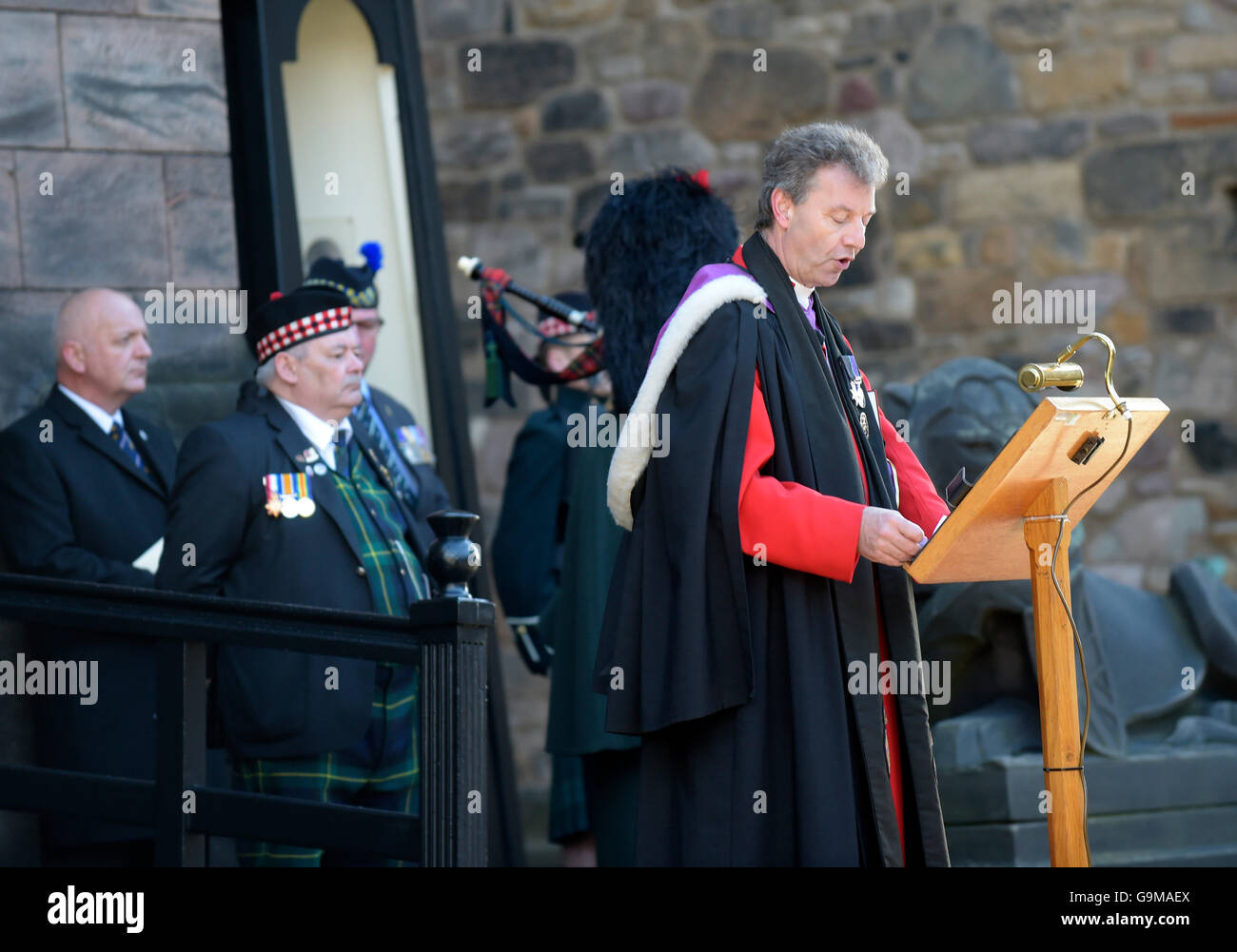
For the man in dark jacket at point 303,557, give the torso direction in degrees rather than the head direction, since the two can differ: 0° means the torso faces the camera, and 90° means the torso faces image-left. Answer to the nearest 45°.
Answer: approximately 315°

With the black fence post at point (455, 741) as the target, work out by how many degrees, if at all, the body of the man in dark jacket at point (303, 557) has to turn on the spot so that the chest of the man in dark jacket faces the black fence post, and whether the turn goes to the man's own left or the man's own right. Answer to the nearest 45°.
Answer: approximately 45° to the man's own right

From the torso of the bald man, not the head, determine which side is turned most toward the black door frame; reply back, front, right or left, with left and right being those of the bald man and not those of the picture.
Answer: left
